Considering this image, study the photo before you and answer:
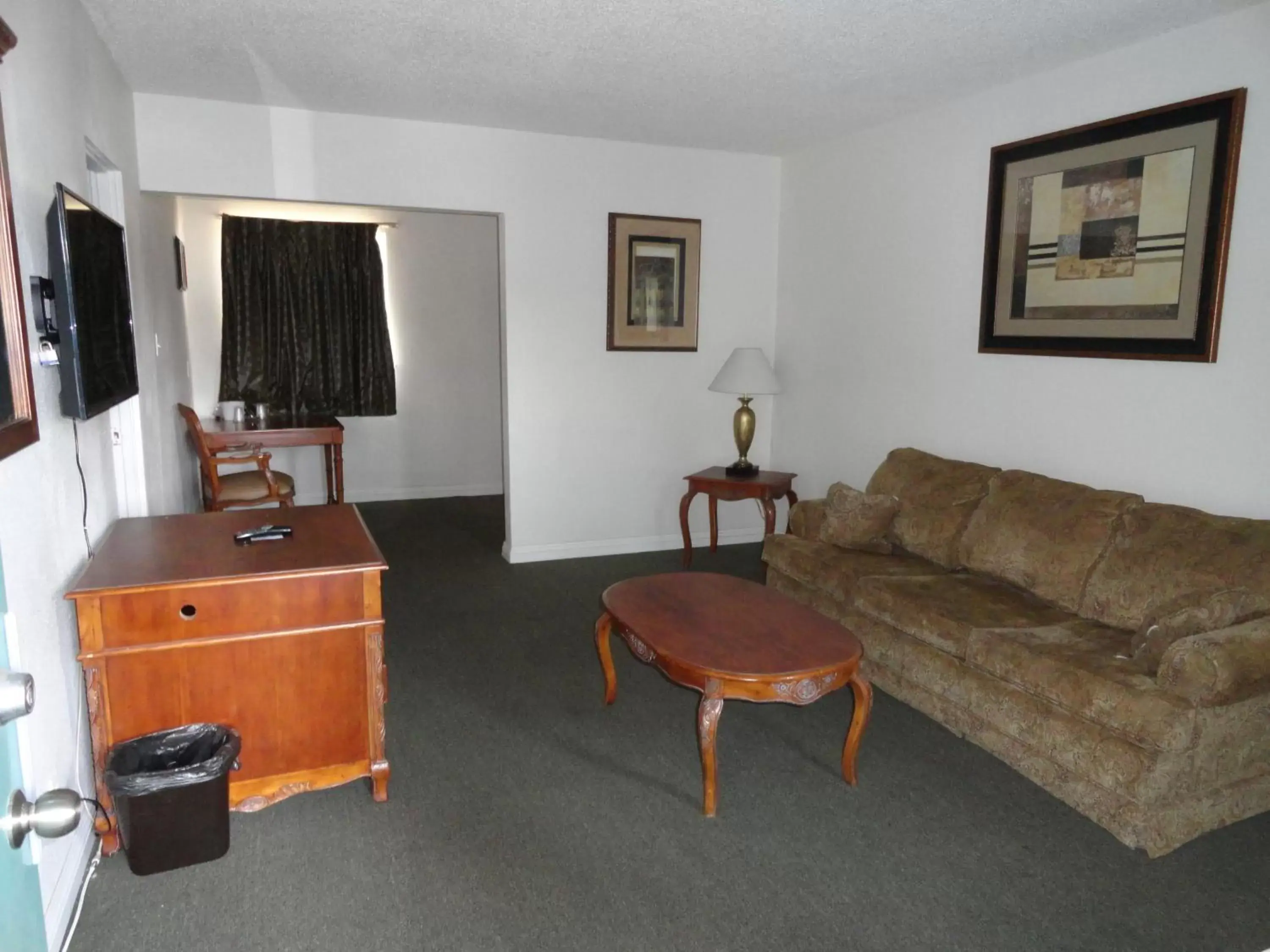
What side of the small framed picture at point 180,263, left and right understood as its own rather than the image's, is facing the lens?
right

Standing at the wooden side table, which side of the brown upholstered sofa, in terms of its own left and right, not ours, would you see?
right

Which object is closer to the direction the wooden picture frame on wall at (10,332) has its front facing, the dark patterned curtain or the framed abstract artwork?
the framed abstract artwork

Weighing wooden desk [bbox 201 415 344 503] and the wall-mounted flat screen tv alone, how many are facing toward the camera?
1

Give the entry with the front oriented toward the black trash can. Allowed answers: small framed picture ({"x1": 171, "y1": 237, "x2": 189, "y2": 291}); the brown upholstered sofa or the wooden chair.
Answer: the brown upholstered sofa

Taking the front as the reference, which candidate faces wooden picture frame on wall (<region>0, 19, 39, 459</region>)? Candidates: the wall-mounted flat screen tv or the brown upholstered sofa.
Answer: the brown upholstered sofa

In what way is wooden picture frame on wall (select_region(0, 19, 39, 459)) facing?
to the viewer's right

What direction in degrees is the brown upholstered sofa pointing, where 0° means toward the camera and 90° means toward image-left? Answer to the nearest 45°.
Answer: approximately 45°

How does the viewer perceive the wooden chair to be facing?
facing to the right of the viewer

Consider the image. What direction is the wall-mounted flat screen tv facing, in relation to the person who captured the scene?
facing to the right of the viewer

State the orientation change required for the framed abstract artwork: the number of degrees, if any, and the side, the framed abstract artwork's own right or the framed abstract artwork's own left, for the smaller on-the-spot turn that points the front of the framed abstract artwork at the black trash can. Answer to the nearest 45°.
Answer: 0° — it already faces it
